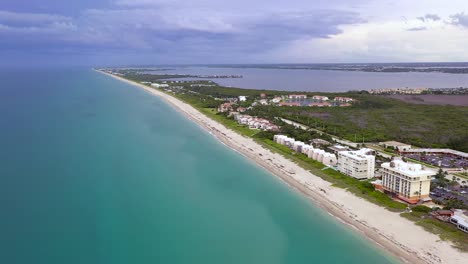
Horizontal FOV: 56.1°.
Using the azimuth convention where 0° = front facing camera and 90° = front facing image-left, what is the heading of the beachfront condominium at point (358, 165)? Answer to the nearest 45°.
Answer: approximately 45°

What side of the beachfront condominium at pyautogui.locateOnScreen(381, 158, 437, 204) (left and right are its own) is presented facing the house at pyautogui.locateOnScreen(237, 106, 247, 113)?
right

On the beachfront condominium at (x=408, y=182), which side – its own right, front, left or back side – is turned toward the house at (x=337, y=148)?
right

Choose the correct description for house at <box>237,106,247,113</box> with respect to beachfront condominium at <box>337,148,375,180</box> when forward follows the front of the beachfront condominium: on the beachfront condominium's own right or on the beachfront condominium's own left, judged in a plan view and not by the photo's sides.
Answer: on the beachfront condominium's own right

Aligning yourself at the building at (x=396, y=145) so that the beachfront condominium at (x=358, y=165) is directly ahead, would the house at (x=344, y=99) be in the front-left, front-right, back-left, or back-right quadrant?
back-right

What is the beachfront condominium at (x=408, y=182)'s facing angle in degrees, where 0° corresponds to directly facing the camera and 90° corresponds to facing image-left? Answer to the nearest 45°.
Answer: approximately 45°

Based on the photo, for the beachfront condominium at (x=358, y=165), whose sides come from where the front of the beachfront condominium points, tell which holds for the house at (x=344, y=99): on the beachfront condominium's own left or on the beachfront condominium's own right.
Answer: on the beachfront condominium's own right

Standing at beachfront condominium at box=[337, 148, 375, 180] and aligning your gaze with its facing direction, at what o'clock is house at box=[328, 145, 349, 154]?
The house is roughly at 4 o'clock from the beachfront condominium.
